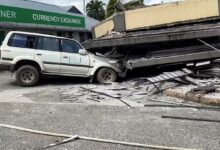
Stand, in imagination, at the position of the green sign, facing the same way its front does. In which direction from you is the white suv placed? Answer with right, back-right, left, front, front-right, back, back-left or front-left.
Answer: front-right

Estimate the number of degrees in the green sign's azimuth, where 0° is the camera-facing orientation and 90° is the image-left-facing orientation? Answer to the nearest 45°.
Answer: approximately 315°

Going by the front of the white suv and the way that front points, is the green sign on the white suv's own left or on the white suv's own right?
on the white suv's own left

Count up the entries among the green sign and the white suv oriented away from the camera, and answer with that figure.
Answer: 0

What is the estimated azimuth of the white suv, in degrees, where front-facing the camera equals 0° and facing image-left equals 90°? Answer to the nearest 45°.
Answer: approximately 270°
